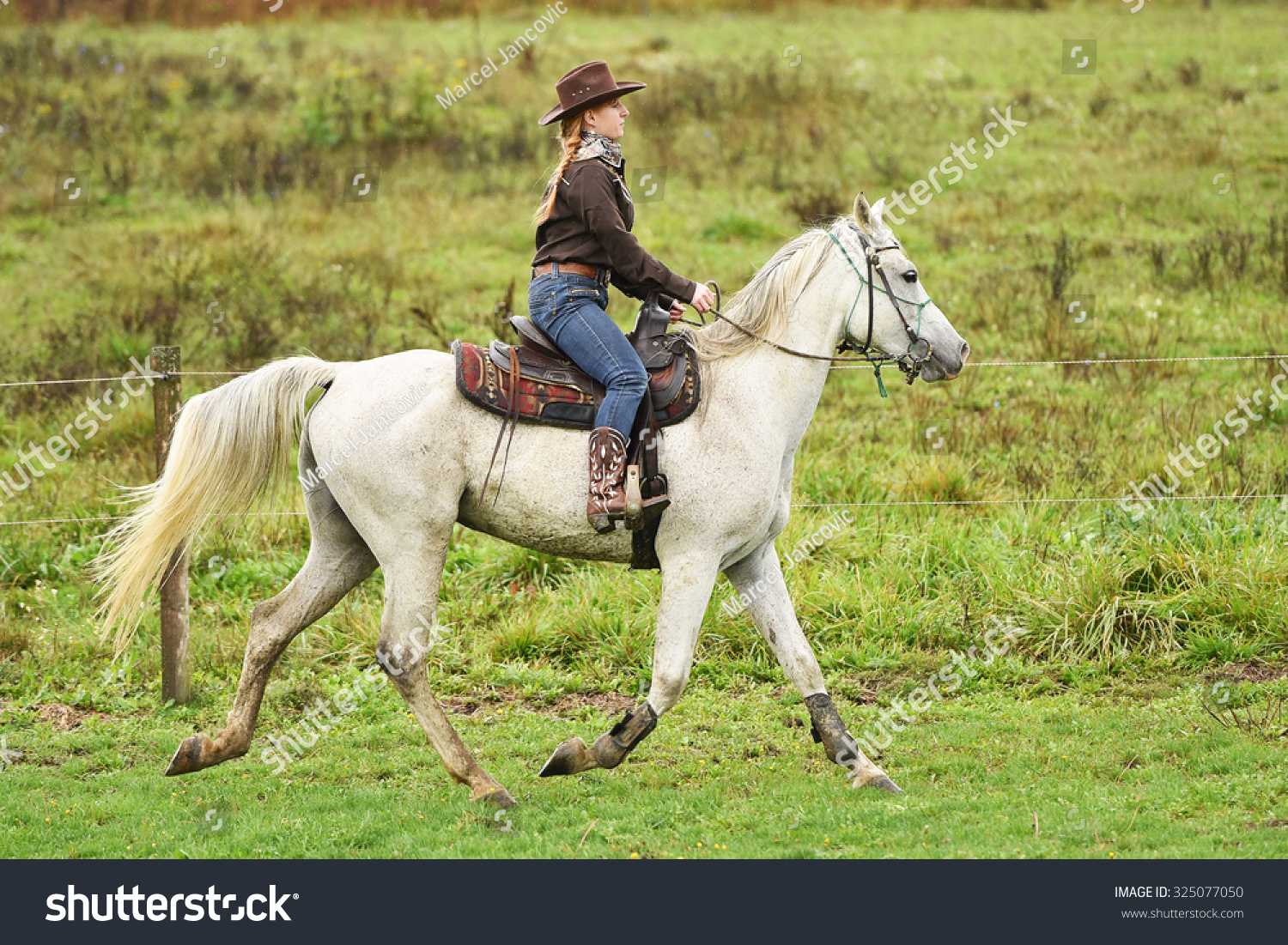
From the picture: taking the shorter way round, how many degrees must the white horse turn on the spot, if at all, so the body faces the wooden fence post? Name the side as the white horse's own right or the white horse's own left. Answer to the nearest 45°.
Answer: approximately 135° to the white horse's own left

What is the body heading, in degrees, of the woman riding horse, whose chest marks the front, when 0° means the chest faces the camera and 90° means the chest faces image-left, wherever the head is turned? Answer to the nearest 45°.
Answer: approximately 270°

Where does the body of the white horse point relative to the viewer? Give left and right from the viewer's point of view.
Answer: facing to the right of the viewer

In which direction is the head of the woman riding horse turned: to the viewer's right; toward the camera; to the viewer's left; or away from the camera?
to the viewer's right

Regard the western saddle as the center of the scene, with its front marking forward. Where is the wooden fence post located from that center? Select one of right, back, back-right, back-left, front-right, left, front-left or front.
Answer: back-left

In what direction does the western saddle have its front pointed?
to the viewer's right

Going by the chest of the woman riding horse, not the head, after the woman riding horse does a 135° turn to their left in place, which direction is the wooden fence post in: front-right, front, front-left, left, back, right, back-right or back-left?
front
